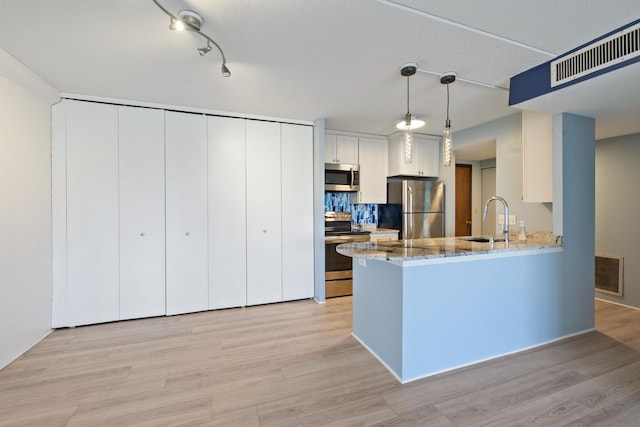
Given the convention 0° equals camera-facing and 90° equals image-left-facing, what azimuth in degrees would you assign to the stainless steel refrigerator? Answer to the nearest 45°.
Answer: approximately 315°

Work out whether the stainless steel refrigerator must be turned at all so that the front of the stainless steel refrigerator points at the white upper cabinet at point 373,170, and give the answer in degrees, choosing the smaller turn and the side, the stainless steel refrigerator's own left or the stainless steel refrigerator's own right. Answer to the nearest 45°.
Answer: approximately 135° to the stainless steel refrigerator's own right

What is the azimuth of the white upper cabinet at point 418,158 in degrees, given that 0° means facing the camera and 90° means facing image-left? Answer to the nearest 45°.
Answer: approximately 315°

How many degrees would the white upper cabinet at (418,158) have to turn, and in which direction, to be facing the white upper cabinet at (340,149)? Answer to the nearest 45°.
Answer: approximately 90° to its right

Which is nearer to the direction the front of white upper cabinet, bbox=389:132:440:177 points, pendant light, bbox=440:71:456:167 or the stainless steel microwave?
the pendant light

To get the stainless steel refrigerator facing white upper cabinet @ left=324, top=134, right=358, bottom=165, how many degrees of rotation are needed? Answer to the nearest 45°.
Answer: approximately 90° to its right

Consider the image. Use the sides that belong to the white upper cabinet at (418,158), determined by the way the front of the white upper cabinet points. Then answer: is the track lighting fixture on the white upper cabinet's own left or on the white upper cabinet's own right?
on the white upper cabinet's own right

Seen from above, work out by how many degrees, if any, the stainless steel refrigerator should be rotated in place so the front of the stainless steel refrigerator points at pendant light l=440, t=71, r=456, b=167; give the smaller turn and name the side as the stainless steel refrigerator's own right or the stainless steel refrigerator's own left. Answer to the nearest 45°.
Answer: approximately 45° to the stainless steel refrigerator's own right

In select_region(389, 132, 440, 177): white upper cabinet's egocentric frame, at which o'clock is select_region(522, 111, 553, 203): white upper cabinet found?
select_region(522, 111, 553, 203): white upper cabinet is roughly at 12 o'clock from select_region(389, 132, 440, 177): white upper cabinet.
